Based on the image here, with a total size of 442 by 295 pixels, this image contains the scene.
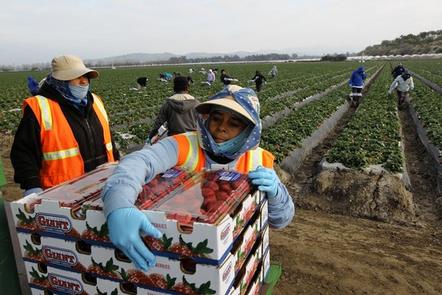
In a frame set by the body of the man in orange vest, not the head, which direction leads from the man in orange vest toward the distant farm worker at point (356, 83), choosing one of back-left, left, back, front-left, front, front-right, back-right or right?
left

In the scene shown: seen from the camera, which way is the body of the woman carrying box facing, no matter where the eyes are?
toward the camera

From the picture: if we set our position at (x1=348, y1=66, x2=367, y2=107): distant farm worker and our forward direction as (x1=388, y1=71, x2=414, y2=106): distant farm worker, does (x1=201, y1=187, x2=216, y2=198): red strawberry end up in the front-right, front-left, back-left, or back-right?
back-right

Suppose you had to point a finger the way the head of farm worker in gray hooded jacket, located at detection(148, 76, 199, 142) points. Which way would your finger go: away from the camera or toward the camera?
away from the camera

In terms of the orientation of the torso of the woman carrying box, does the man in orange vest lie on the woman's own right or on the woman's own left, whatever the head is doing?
on the woman's own right
